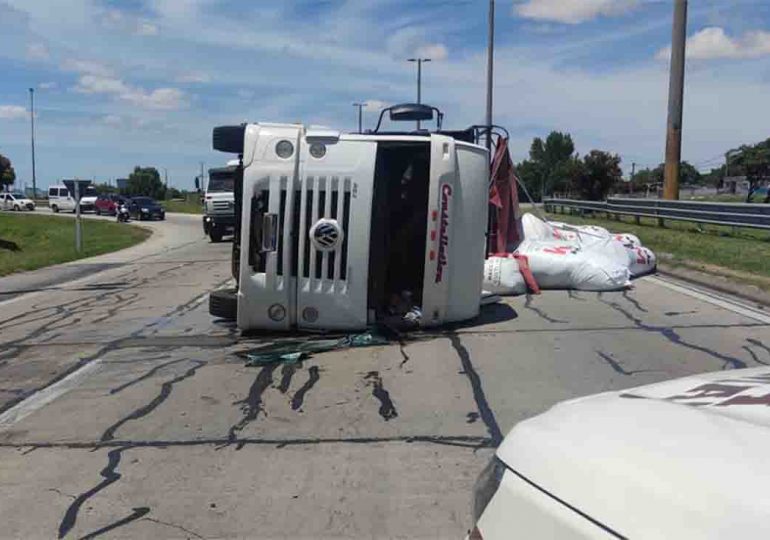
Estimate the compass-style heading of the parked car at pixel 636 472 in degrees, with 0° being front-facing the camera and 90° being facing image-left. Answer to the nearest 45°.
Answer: approximately 135°

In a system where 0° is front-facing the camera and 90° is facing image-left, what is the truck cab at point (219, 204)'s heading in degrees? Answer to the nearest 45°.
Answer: approximately 0°

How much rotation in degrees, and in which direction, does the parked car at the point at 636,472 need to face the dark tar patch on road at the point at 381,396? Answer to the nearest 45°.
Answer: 0° — it already faces it

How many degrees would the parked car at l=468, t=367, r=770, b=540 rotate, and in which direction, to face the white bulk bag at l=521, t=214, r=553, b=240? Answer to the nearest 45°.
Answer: approximately 45° to its right

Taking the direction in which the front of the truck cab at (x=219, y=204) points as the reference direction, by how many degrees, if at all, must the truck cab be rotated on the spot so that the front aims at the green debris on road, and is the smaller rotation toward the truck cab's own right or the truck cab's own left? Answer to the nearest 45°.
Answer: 0° — it already faces it

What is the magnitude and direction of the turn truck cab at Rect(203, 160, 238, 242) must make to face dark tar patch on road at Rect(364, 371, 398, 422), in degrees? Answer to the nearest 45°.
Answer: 0° — it already faces it

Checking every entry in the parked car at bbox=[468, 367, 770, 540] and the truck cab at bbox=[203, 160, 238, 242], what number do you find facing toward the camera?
1

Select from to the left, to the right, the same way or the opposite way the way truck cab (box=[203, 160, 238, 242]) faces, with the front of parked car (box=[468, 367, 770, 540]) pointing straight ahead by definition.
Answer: the opposite way

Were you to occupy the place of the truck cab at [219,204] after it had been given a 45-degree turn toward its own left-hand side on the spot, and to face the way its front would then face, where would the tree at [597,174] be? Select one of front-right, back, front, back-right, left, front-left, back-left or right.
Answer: left

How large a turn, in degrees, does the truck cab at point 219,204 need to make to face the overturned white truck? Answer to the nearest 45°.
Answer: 0° — it already faces it

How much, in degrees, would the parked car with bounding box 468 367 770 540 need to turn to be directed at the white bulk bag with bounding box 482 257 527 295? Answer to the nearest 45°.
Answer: approximately 45° to its right
